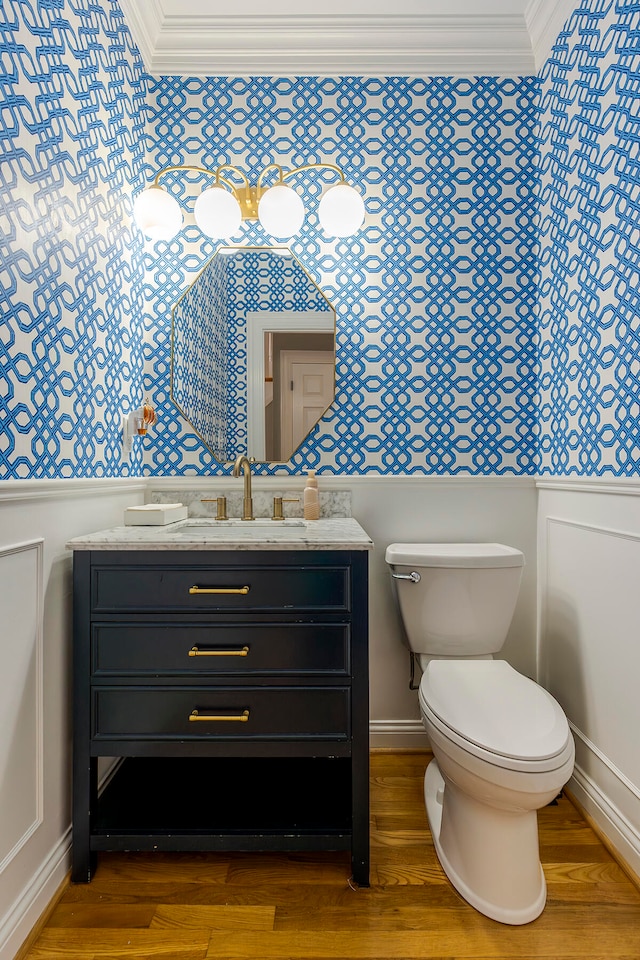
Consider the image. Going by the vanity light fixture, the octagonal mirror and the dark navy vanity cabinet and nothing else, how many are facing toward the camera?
3

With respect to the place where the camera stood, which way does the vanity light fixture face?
facing the viewer

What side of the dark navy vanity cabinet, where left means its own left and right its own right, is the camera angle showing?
front

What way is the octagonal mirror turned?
toward the camera

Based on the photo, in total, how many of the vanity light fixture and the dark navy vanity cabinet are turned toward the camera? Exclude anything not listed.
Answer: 2
